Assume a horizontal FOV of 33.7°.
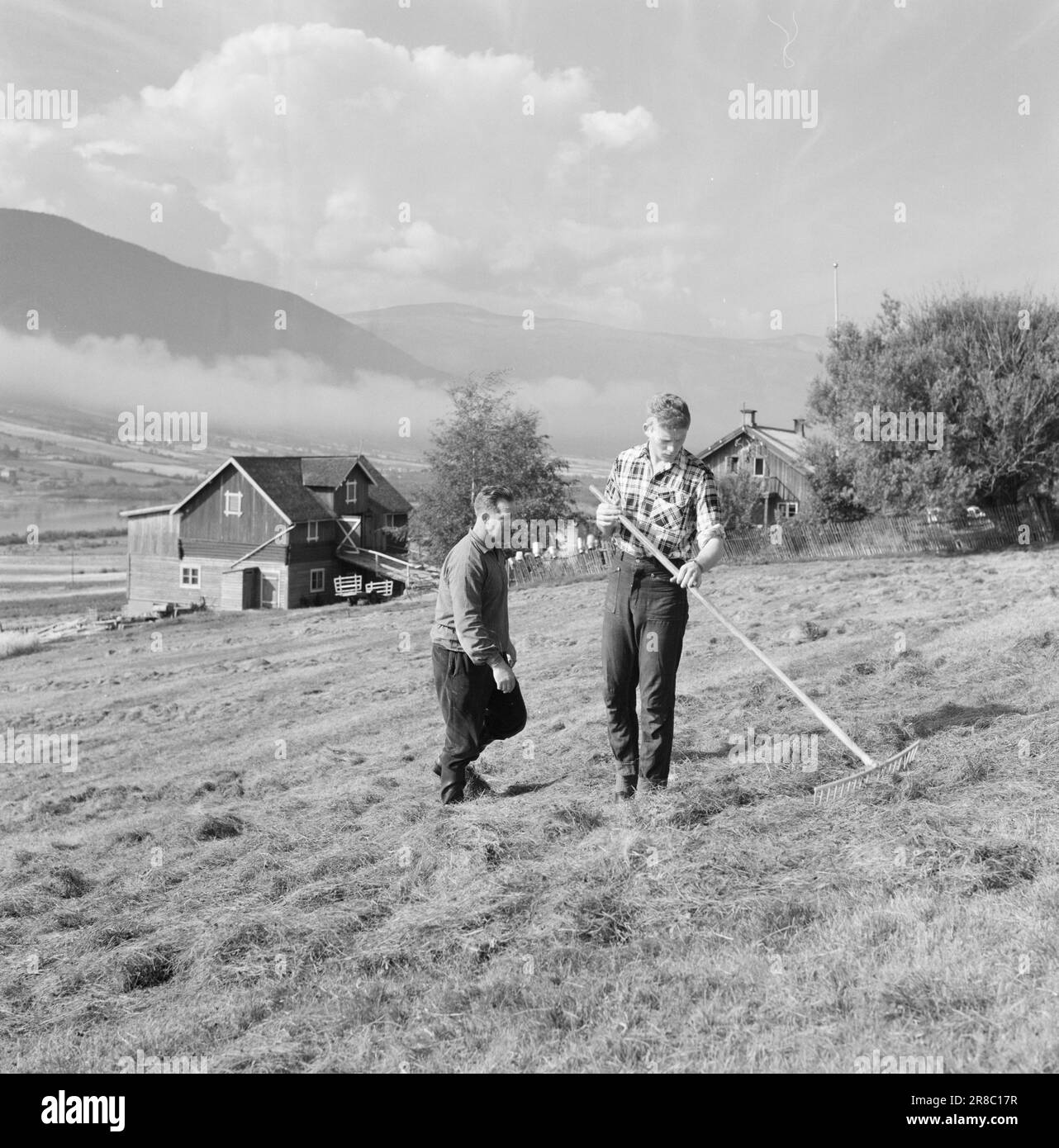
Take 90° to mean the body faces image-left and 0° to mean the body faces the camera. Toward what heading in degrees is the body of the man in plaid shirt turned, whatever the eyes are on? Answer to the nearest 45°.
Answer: approximately 0°

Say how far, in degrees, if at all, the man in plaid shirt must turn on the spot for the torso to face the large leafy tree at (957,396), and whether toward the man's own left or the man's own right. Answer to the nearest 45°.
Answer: approximately 180°

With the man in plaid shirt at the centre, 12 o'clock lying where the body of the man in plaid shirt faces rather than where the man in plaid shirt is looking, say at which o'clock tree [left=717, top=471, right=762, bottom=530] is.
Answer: The tree is roughly at 6 o'clock from the man in plaid shirt.

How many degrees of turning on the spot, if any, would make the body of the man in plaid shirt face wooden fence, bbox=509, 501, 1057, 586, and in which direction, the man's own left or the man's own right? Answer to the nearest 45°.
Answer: approximately 180°
